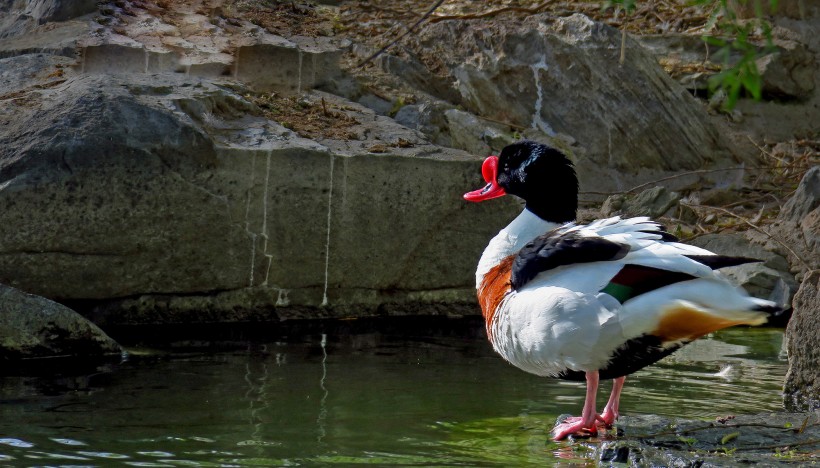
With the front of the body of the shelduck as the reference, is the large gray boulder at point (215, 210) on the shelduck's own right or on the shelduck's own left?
on the shelduck's own right

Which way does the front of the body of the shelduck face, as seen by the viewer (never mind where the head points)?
to the viewer's left

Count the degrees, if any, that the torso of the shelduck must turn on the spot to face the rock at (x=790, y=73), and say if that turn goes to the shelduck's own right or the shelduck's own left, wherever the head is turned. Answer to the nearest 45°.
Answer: approximately 90° to the shelduck's own right
